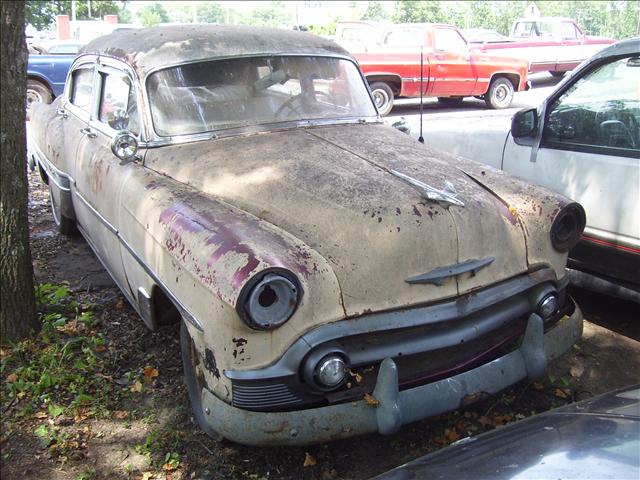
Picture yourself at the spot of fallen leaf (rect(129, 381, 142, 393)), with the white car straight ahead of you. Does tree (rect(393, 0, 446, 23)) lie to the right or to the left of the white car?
left

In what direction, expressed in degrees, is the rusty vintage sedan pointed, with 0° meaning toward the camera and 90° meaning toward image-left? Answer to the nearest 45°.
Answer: approximately 315°

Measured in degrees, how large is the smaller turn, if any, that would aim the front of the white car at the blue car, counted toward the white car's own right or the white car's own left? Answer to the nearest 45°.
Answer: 0° — it already faces it
